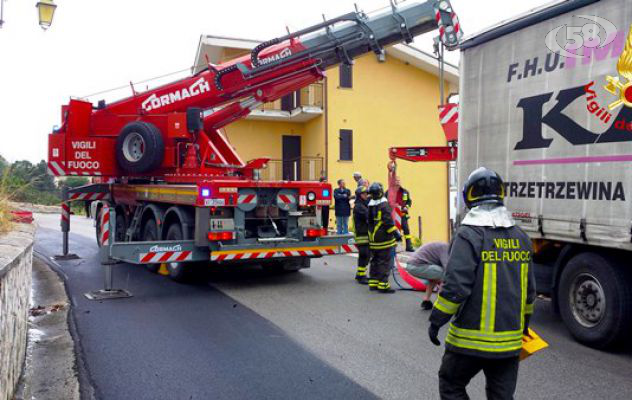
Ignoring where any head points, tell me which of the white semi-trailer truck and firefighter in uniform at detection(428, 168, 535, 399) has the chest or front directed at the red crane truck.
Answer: the firefighter in uniform

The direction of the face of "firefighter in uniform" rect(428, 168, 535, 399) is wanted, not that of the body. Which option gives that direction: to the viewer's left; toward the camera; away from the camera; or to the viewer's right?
away from the camera

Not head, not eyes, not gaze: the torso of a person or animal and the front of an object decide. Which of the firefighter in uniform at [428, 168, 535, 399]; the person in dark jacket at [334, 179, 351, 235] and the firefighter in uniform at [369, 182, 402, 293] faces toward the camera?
the person in dark jacket

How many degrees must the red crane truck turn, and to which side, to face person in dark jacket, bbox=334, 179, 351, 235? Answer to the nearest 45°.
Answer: approximately 90° to its right

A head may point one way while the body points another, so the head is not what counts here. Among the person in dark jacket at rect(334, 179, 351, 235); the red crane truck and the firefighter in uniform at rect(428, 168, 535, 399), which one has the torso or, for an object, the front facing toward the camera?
the person in dark jacket

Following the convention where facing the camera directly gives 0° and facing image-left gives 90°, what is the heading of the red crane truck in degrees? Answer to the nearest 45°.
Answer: approximately 135°

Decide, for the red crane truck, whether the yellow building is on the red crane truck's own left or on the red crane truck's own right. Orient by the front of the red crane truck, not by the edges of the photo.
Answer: on the red crane truck's own right
